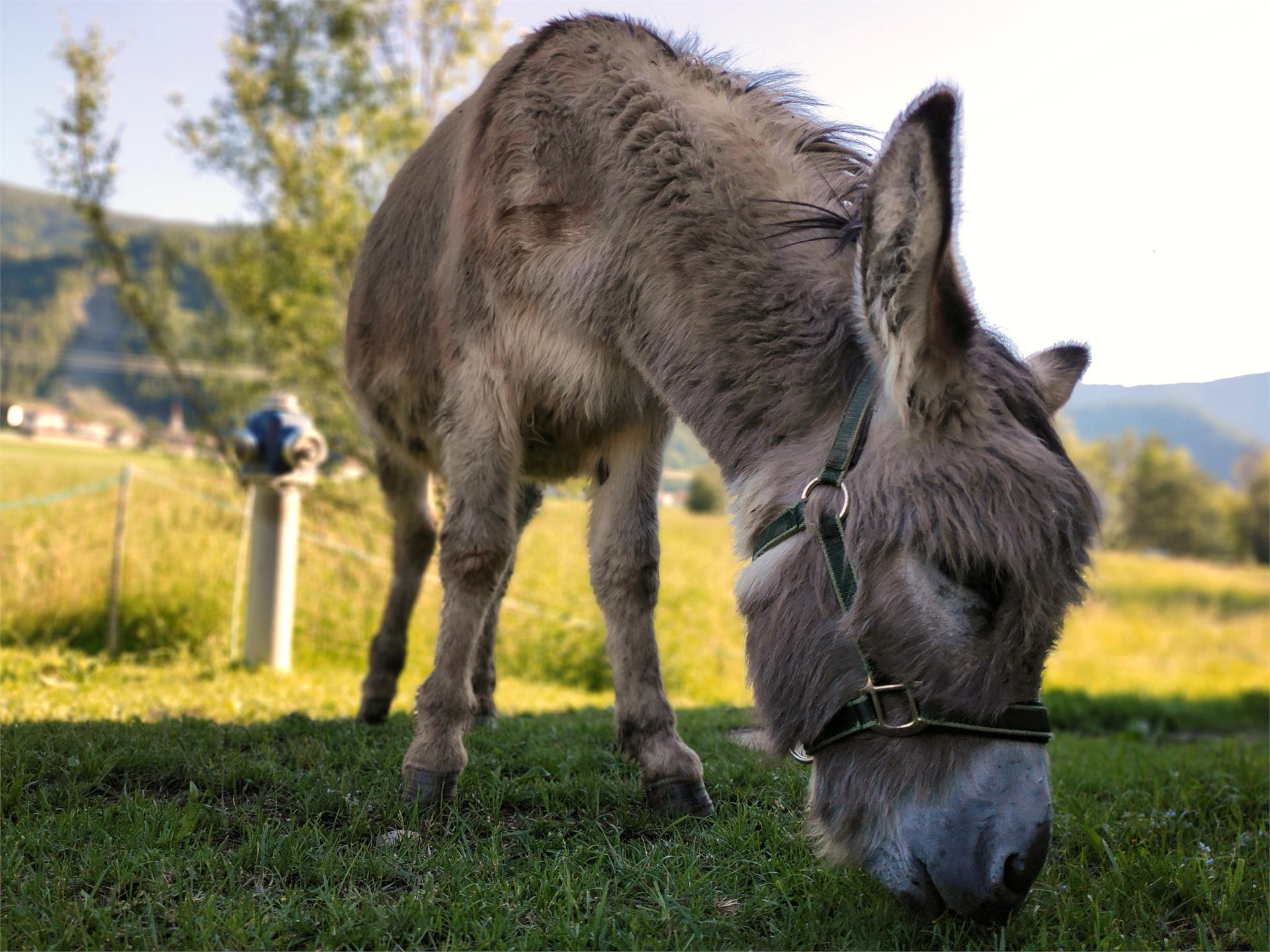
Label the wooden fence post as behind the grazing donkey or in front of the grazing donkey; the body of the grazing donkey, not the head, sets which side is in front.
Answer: behind

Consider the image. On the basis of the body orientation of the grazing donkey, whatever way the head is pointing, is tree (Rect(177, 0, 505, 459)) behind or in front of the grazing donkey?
behind

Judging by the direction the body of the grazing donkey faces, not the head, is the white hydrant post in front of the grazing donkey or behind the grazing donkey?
behind

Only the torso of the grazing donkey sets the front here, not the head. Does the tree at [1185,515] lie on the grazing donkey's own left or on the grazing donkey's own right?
on the grazing donkey's own left

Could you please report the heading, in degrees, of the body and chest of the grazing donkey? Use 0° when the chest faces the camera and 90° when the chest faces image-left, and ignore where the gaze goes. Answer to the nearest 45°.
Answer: approximately 315°

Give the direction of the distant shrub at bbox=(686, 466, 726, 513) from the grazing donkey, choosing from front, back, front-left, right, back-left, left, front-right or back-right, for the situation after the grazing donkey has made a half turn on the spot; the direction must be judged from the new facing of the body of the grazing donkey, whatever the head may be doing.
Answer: front-right

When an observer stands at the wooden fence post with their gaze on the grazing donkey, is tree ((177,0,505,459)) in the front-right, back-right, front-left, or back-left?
back-left
